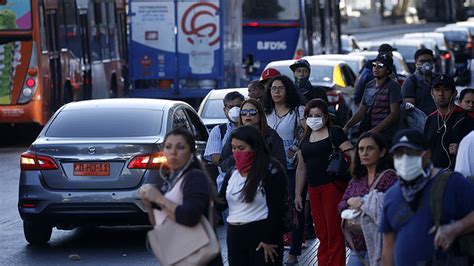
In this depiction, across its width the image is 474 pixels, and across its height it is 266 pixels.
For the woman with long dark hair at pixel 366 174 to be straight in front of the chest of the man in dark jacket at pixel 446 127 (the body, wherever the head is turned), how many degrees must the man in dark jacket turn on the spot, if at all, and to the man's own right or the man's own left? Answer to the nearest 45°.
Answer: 0° — they already face them

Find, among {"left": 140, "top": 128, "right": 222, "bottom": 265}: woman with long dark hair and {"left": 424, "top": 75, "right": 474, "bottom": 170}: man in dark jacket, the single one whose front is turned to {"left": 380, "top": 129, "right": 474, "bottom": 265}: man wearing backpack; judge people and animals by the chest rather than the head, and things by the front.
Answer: the man in dark jacket

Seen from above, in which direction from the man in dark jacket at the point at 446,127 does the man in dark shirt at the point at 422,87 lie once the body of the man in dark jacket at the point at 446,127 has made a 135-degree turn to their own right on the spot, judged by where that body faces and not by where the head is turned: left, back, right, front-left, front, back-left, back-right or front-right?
front-right

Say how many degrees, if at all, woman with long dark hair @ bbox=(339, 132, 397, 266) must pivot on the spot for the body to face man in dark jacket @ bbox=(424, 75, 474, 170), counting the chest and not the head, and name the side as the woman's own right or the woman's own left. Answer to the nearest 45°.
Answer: approximately 135° to the woman's own right

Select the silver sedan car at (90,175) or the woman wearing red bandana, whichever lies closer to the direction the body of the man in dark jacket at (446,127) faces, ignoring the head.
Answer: the woman wearing red bandana

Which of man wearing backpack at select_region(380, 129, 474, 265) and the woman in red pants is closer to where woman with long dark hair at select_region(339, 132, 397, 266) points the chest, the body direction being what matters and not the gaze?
the man wearing backpack

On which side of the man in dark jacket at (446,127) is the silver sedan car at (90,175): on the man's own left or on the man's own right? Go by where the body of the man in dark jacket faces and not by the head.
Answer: on the man's own right

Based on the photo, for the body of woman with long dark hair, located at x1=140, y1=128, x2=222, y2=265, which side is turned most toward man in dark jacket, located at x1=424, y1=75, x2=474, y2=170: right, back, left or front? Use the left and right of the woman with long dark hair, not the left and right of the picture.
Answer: back

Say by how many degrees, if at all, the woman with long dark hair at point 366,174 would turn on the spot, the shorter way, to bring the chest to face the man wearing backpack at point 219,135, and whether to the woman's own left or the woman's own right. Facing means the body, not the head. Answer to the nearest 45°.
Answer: approximately 90° to the woman's own right
